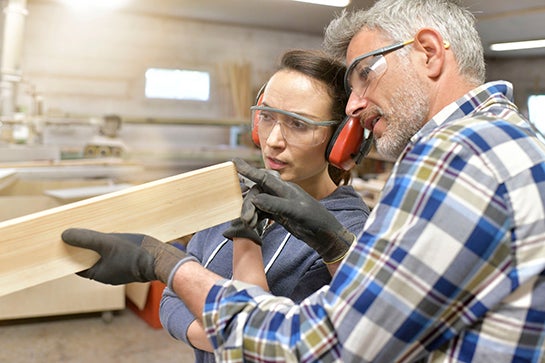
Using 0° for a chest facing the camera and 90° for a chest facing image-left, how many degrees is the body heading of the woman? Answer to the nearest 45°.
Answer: approximately 45°

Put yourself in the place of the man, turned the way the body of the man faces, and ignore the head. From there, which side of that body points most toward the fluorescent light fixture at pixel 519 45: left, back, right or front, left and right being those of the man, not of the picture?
right

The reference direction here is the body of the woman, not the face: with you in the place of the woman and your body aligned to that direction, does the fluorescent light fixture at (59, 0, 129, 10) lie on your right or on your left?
on your right

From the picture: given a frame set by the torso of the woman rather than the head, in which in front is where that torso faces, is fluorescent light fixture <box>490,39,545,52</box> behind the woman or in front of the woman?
behind

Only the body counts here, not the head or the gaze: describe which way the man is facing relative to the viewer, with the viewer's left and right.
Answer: facing to the left of the viewer

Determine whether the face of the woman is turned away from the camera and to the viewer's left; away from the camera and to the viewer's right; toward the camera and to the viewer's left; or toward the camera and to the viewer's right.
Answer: toward the camera and to the viewer's left

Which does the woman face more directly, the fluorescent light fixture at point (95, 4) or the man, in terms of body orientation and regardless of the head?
the man

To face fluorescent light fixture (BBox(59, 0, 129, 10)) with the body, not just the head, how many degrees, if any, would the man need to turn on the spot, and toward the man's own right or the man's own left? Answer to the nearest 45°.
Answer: approximately 45° to the man's own right

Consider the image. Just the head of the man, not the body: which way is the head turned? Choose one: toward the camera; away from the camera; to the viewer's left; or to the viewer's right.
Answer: to the viewer's left
